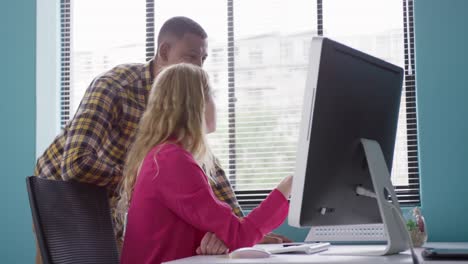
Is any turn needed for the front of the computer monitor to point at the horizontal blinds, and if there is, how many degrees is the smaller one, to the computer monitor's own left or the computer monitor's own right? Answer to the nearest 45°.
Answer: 0° — it already faces it

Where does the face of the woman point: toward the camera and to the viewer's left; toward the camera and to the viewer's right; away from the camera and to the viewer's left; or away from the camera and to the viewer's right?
away from the camera and to the viewer's right

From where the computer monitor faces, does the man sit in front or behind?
in front

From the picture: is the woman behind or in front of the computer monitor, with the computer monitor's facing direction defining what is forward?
in front

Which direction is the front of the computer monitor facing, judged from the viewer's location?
facing away from the viewer and to the left of the viewer
